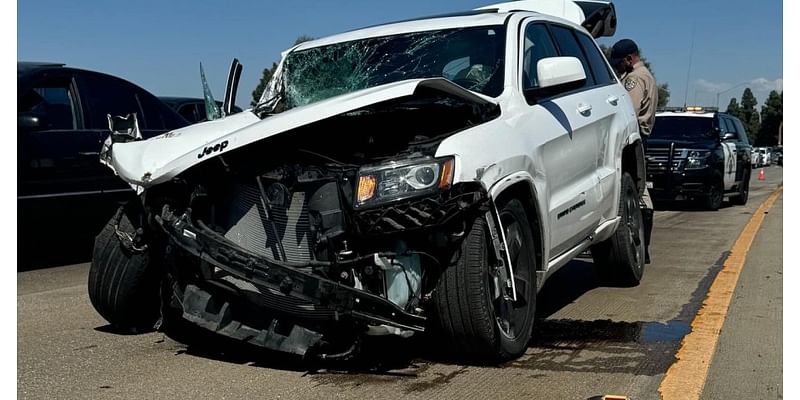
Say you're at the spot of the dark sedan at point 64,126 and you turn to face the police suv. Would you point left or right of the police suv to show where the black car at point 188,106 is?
left

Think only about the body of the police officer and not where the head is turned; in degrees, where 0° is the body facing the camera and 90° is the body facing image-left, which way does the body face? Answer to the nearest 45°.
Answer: approximately 90°

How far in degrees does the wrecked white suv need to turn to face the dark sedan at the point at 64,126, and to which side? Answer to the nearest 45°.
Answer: approximately 90° to its right

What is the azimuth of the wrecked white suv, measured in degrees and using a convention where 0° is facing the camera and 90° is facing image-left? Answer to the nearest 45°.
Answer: approximately 45°

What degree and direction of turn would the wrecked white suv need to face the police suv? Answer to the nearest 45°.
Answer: approximately 180°

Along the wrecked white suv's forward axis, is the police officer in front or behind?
behind

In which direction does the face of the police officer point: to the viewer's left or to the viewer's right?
to the viewer's left

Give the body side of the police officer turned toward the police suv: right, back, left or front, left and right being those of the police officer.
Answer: right
